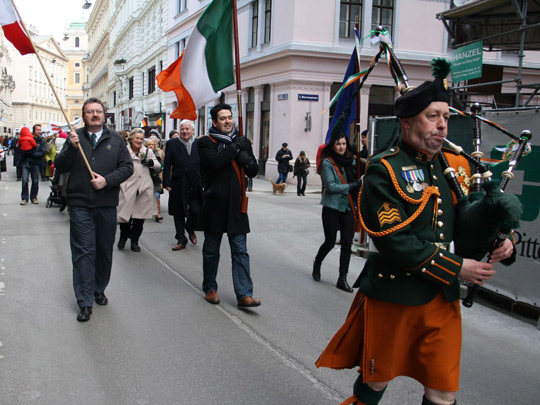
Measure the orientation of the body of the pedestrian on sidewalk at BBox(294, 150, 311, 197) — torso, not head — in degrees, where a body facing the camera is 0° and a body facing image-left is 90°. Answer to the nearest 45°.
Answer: approximately 0°

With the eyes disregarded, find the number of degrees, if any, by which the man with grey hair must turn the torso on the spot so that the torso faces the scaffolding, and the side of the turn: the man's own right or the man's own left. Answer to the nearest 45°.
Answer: approximately 90° to the man's own left

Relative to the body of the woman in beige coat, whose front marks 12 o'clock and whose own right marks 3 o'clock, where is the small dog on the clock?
The small dog is roughly at 7 o'clock from the woman in beige coat.

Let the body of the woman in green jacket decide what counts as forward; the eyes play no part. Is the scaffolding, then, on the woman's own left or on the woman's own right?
on the woman's own left

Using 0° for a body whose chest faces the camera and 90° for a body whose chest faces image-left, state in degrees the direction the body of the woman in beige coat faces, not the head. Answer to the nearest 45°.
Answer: approximately 0°

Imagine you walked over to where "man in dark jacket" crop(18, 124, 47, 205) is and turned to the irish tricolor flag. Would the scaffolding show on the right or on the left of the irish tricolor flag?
left

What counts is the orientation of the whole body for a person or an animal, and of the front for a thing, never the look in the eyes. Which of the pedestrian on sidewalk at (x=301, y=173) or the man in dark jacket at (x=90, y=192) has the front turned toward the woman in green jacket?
the pedestrian on sidewalk

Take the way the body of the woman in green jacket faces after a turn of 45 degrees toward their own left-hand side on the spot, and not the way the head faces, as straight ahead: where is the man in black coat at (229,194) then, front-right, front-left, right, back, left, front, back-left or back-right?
back-right

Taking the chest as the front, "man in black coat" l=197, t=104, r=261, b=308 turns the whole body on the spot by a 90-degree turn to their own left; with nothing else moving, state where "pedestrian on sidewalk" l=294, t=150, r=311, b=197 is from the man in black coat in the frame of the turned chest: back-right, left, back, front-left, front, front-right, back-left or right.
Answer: front-left
